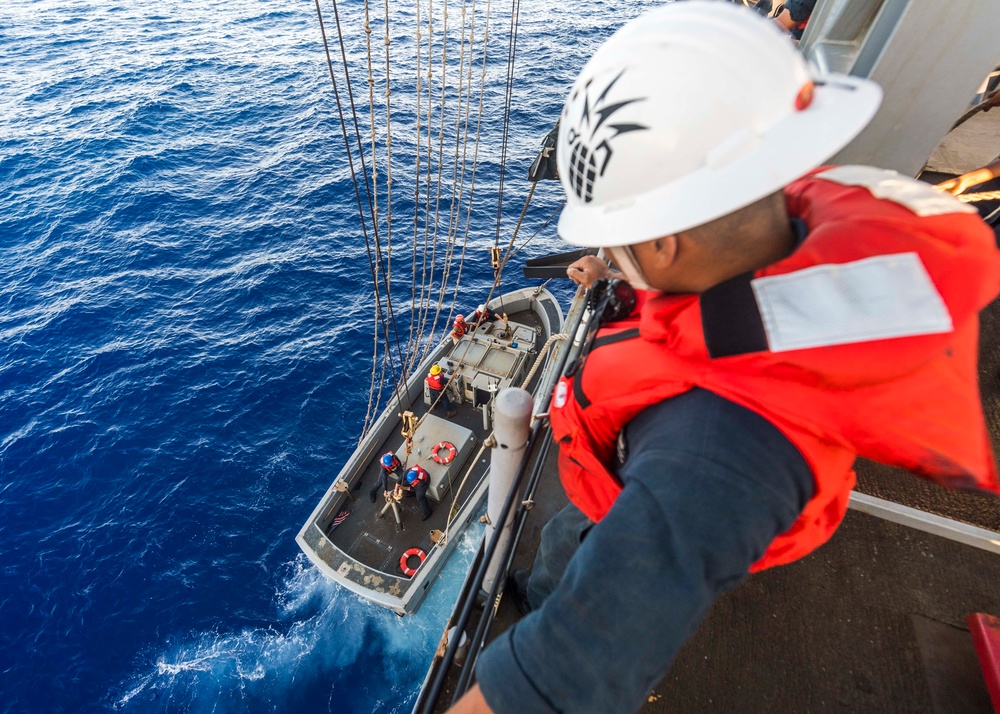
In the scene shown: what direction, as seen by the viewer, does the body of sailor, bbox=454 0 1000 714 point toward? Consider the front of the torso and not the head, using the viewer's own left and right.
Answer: facing to the left of the viewer

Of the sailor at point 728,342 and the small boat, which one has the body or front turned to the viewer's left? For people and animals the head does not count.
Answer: the sailor

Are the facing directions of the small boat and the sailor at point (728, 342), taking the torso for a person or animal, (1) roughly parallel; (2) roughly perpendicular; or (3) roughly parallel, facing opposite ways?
roughly perpendicular

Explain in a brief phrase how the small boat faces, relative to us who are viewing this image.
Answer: facing away from the viewer and to the right of the viewer

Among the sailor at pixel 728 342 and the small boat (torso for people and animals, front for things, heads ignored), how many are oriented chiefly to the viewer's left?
1

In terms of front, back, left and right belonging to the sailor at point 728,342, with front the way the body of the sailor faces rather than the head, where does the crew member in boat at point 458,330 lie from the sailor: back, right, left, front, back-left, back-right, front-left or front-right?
front-right

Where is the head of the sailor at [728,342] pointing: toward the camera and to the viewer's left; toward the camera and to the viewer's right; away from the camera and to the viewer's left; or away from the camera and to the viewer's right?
away from the camera and to the viewer's left
